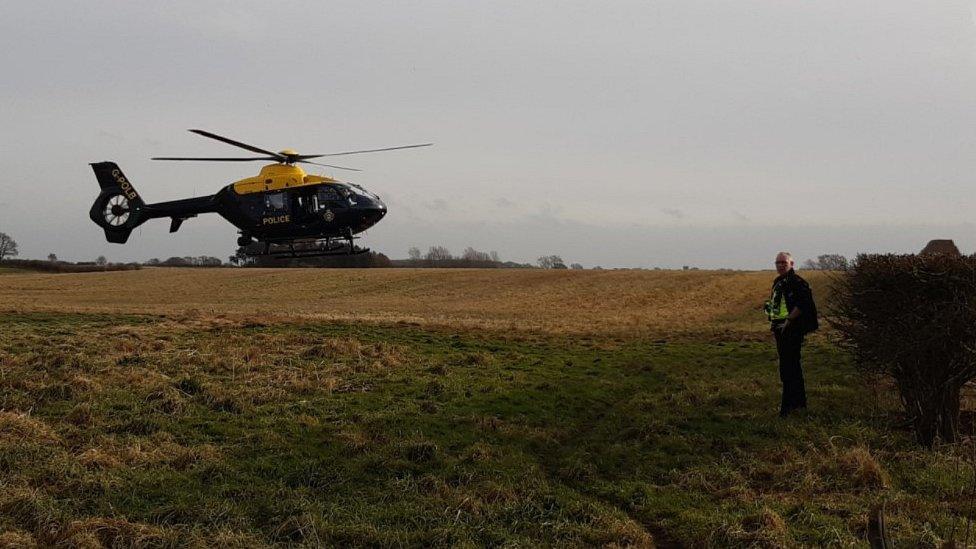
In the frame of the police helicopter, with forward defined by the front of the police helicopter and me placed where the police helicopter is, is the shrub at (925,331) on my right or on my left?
on my right

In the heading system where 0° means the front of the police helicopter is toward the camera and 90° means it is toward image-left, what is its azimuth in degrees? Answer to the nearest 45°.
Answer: approximately 270°

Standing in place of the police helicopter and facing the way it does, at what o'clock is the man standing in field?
The man standing in field is roughly at 2 o'clock from the police helicopter.

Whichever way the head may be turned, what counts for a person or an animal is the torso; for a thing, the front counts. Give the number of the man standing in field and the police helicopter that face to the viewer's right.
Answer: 1

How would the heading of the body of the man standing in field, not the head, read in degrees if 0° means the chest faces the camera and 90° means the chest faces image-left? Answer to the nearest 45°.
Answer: approximately 45°

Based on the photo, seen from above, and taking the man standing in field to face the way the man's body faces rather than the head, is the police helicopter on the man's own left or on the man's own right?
on the man's own right

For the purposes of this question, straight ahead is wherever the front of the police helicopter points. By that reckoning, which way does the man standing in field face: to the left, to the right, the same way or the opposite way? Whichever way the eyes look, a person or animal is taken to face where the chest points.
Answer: the opposite way
